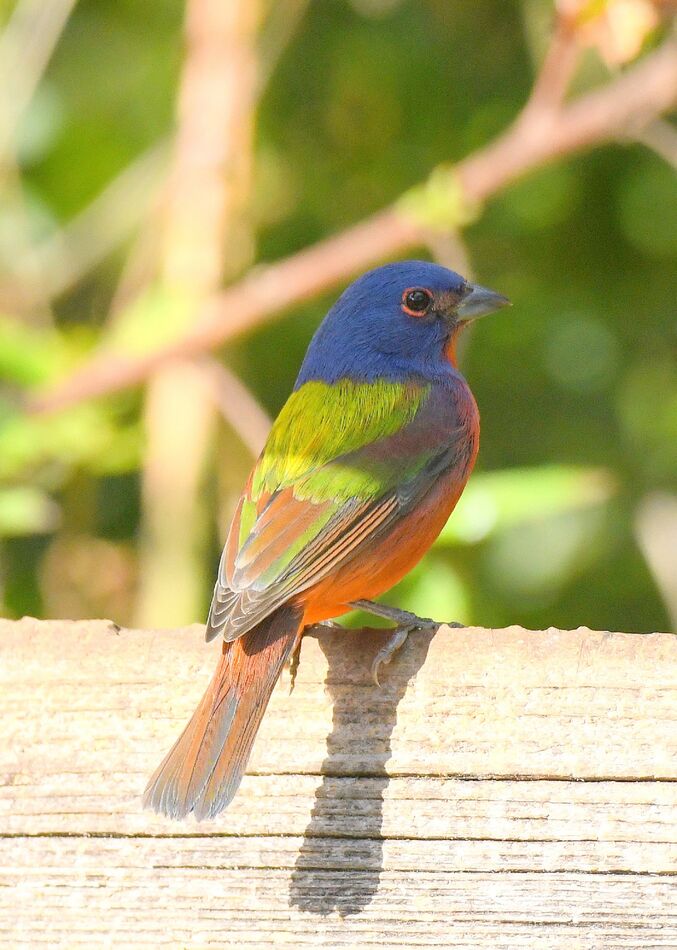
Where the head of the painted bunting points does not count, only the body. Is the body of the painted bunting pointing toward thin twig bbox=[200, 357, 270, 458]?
no

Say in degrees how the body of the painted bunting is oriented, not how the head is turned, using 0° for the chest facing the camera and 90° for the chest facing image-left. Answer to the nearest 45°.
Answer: approximately 225°
